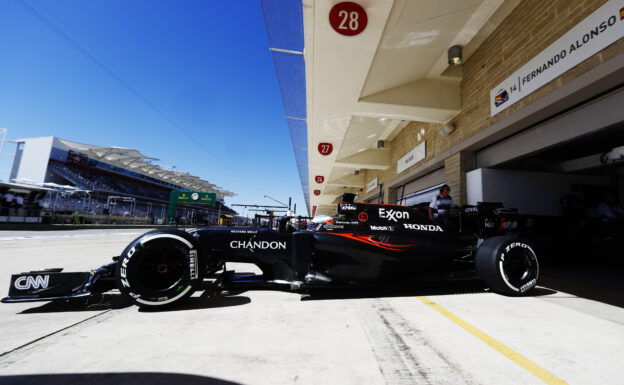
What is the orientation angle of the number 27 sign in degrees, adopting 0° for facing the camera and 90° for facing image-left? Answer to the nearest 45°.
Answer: approximately 0°

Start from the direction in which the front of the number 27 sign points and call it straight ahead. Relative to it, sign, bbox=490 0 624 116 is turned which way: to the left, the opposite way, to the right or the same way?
to the right

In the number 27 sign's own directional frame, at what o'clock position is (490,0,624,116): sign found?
The sign is roughly at 11 o'clock from the number 27 sign.

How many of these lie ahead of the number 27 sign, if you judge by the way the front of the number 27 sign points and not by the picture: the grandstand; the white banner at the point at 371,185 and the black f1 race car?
1

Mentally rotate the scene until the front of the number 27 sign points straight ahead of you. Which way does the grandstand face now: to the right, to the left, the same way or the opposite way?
to the left

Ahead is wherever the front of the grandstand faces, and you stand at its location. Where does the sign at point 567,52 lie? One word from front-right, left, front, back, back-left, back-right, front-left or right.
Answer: front-right

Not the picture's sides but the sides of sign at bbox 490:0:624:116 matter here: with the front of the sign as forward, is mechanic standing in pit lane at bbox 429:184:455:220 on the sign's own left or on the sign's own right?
on the sign's own right

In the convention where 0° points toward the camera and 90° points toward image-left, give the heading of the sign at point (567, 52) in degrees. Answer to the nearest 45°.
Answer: approximately 45°

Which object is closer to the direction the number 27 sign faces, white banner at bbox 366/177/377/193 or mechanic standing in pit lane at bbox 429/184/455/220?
the mechanic standing in pit lane

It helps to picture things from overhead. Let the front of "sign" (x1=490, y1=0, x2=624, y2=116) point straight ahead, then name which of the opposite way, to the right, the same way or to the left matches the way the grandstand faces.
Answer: the opposite way

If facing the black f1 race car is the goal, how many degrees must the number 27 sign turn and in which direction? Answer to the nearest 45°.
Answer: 0° — it already faces it

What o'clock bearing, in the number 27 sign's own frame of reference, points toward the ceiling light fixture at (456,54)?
The ceiling light fixture is roughly at 11 o'clock from the number 27 sign.
